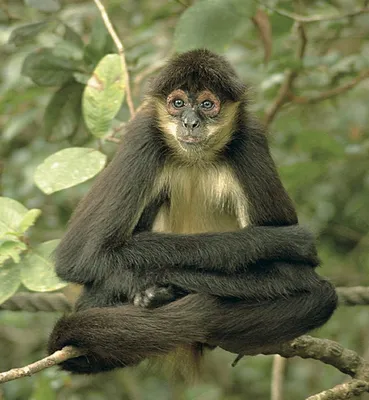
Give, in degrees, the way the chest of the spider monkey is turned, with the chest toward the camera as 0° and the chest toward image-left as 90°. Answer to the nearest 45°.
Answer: approximately 0°

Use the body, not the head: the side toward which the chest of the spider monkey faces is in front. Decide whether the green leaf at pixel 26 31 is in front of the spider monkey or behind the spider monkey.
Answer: behind

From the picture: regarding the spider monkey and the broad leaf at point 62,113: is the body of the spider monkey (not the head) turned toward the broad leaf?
no

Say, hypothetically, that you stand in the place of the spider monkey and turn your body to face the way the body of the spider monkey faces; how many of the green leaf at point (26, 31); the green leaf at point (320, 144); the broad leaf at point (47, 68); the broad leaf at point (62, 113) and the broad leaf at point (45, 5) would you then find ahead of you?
0

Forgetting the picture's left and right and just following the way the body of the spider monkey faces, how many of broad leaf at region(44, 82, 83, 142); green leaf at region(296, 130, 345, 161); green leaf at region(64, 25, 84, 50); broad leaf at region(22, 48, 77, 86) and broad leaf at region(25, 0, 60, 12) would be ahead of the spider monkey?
0

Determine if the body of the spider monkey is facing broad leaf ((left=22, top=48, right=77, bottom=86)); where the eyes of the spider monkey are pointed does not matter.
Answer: no

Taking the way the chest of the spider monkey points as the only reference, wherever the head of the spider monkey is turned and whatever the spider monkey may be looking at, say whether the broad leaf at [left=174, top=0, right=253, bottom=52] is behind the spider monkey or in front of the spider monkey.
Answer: behind

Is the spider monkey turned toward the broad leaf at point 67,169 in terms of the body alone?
no

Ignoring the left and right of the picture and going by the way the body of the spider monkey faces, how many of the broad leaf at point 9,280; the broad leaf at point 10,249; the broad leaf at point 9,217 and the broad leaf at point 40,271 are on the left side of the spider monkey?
0

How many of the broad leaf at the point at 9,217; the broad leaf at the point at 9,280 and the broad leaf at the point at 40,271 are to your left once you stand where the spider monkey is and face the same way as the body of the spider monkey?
0

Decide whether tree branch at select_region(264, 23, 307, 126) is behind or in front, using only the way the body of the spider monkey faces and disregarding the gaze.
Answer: behind

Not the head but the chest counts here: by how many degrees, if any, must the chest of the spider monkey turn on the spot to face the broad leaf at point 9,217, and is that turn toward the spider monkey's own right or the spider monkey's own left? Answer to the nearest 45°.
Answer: approximately 90° to the spider monkey's own right
